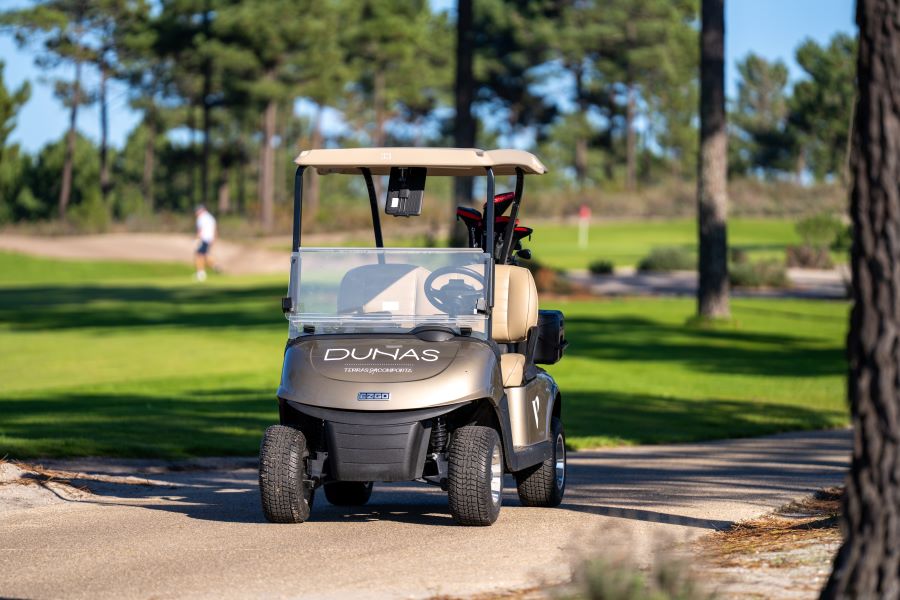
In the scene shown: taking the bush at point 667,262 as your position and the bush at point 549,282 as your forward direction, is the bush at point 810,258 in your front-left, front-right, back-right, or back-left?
back-left

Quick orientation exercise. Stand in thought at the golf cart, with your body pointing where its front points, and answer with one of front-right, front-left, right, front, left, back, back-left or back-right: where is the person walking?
back

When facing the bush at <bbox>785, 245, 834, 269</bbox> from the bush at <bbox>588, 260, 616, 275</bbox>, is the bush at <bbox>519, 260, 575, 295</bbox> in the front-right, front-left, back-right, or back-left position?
back-right

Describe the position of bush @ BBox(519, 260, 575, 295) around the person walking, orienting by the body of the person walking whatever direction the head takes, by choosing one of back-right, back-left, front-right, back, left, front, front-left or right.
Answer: back-left

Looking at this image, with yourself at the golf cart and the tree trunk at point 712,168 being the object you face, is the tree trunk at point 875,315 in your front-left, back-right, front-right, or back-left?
back-right

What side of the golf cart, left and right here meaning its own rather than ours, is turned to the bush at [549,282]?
back

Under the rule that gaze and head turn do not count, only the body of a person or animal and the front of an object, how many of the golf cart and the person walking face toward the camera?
1

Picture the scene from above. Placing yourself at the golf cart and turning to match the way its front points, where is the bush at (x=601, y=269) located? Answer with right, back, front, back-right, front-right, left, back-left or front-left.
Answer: back

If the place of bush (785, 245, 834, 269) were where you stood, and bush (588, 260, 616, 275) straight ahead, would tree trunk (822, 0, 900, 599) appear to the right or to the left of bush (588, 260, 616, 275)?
left

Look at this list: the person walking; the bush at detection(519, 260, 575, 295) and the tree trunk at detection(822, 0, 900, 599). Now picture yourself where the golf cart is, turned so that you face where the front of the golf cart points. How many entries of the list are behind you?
2

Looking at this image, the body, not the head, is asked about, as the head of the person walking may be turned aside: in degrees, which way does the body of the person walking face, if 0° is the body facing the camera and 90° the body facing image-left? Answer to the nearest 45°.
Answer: approximately 90°
